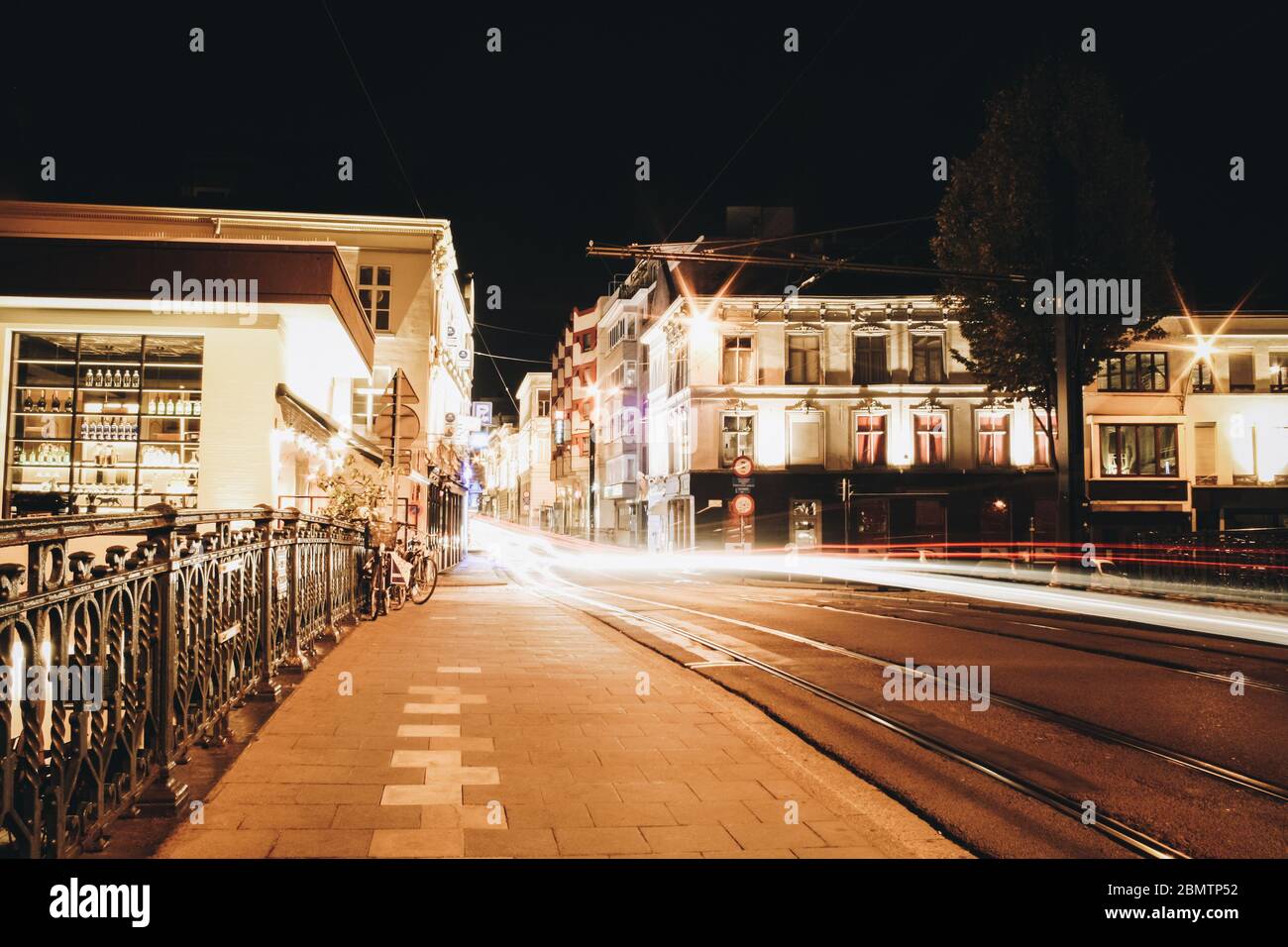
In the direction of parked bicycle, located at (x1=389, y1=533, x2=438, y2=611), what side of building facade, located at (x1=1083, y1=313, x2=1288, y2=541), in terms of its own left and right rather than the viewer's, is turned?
front

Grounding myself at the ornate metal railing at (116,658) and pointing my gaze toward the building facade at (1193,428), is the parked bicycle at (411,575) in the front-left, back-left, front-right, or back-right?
front-left

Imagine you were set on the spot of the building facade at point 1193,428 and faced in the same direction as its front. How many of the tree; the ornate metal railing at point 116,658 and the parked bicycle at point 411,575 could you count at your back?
0

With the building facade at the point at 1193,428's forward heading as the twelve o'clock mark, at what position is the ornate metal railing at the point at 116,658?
The ornate metal railing is roughly at 12 o'clock from the building facade.

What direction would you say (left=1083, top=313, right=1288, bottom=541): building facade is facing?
toward the camera

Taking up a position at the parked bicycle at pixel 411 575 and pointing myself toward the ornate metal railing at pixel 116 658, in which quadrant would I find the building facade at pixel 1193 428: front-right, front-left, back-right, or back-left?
back-left

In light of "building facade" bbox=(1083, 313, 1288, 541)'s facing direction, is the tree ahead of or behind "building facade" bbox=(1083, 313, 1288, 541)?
ahead
